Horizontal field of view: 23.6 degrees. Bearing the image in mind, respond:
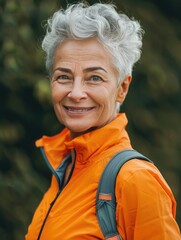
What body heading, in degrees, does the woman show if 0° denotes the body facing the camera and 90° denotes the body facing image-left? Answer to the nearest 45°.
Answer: approximately 45°
